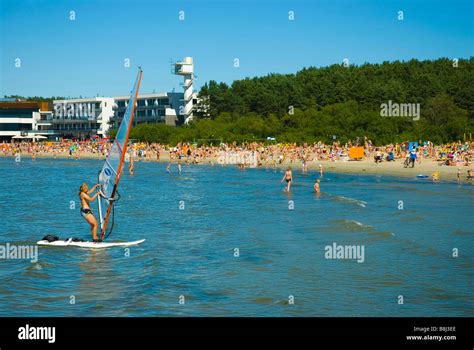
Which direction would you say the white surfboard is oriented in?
to the viewer's right
